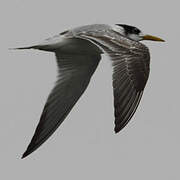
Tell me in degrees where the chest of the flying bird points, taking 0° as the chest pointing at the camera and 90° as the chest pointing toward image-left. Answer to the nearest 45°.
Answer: approximately 270°
